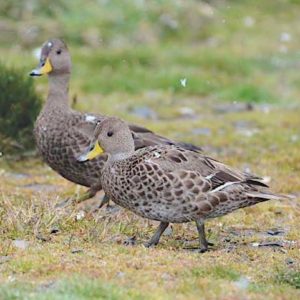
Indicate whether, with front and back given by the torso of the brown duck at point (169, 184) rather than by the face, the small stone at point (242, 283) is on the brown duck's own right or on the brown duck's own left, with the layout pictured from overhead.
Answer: on the brown duck's own left

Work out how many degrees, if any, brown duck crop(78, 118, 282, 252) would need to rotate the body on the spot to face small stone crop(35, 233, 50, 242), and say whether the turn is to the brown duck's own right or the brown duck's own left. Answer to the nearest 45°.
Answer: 0° — it already faces it

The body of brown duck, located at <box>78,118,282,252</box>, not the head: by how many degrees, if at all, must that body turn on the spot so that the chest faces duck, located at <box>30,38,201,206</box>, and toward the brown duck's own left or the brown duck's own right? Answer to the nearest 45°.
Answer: approximately 45° to the brown duck's own right

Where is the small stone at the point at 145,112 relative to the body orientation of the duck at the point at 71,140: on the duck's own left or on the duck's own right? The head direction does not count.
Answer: on the duck's own right

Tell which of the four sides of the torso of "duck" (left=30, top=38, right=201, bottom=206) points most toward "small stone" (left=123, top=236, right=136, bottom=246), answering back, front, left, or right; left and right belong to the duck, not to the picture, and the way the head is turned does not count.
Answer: left

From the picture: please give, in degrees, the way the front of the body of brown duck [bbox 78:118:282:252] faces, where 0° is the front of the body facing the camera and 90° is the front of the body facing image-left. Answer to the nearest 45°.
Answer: approximately 90°

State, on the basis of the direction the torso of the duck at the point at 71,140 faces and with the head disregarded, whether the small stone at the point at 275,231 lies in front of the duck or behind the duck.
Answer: behind

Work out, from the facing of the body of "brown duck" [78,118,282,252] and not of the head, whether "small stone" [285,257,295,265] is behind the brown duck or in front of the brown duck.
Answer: behind

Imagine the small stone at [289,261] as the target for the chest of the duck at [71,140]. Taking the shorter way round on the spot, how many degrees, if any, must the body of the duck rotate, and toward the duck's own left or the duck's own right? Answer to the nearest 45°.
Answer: approximately 135° to the duck's own left

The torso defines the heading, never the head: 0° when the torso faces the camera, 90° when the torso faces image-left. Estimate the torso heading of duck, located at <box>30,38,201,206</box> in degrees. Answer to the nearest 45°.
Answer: approximately 90°

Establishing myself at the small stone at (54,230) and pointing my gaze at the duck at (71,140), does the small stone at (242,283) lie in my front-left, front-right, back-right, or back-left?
back-right
